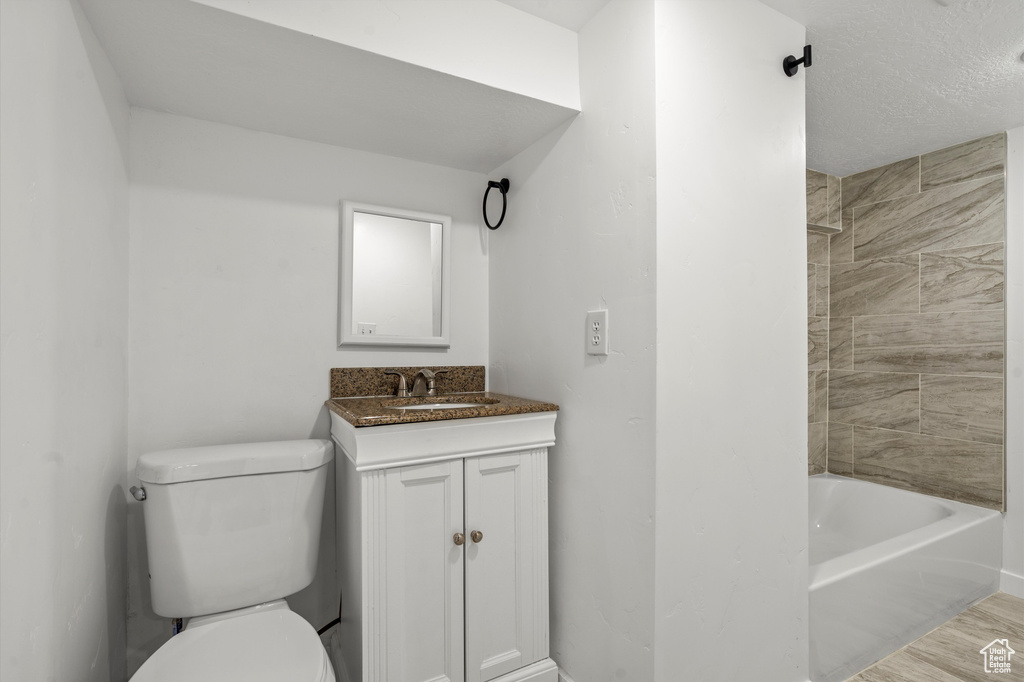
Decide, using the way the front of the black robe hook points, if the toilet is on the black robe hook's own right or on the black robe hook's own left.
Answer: on the black robe hook's own right

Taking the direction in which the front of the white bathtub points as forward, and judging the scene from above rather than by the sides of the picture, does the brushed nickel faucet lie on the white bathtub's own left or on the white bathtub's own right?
on the white bathtub's own right

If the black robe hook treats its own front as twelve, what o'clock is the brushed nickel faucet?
The brushed nickel faucet is roughly at 4 o'clock from the black robe hook.

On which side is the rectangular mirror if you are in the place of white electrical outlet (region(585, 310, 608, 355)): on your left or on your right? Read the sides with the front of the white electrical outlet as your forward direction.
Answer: on your right

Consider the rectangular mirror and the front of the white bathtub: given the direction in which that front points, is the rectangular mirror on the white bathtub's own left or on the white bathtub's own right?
on the white bathtub's own right

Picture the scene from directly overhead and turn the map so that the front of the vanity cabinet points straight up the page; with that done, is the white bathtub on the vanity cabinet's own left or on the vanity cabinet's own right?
on the vanity cabinet's own left

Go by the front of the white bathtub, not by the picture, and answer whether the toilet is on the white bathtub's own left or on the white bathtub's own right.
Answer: on the white bathtub's own right
